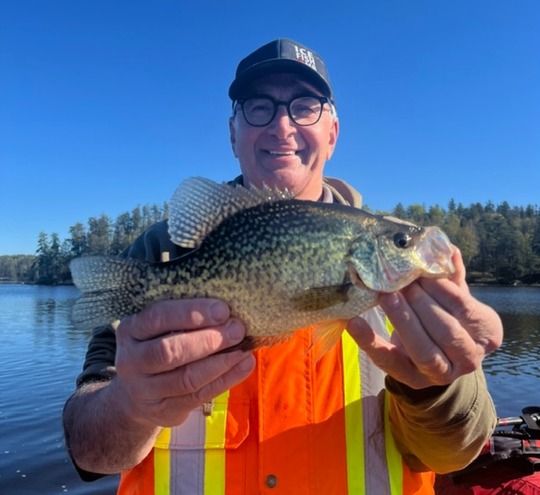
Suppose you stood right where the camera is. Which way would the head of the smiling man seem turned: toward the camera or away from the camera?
toward the camera

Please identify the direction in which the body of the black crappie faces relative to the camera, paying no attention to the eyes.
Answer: to the viewer's right

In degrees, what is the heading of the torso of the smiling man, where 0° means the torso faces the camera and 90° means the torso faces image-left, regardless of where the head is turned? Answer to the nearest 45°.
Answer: approximately 0°
